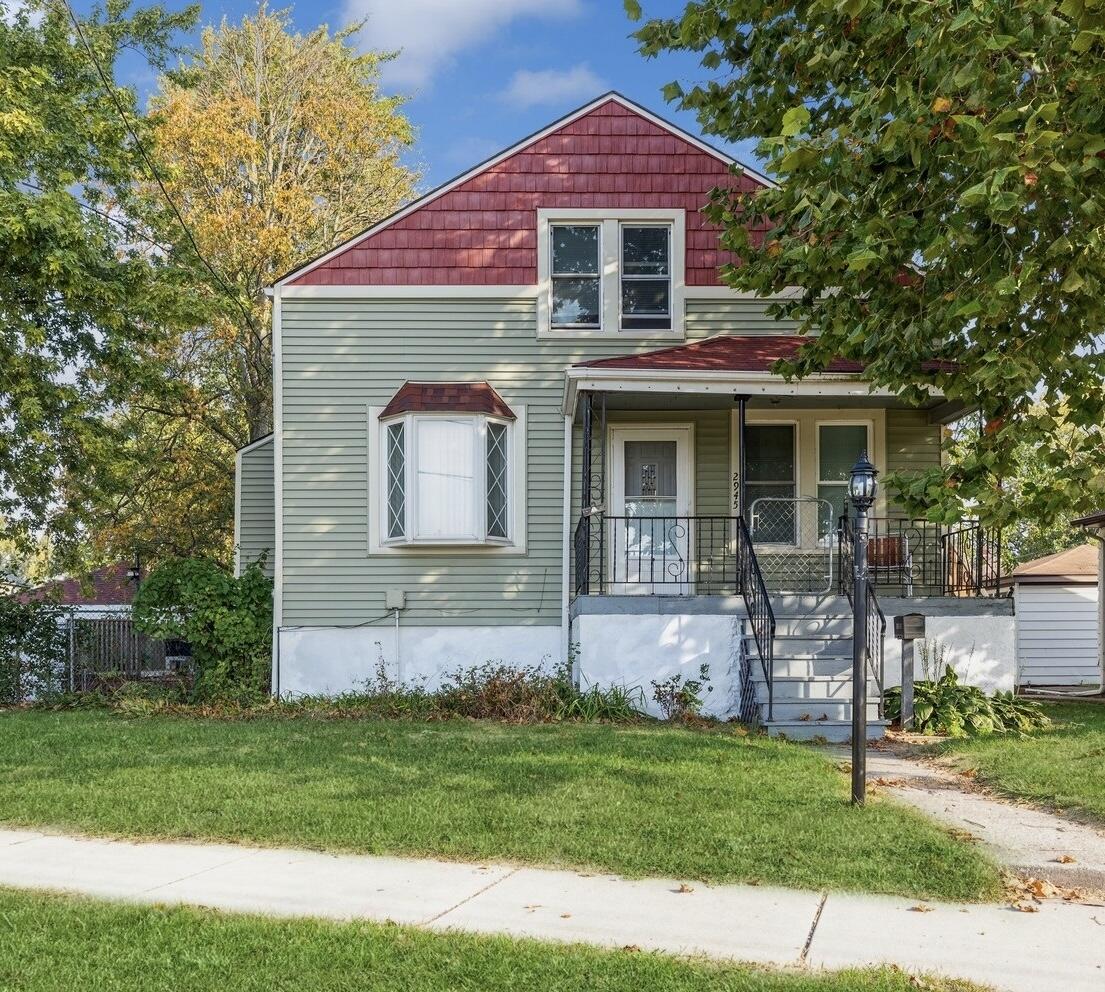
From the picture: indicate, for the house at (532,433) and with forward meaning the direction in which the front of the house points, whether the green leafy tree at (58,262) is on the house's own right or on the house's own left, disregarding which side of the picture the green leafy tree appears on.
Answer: on the house's own right

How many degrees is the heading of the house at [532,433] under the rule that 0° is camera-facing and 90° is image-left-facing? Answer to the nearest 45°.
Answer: approximately 0°

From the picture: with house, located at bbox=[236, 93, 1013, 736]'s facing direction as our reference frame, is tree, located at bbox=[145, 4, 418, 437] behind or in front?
behind

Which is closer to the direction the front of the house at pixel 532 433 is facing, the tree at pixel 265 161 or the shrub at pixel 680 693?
the shrub

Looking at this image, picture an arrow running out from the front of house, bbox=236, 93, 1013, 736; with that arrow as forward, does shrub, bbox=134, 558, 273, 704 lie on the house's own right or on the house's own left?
on the house's own right

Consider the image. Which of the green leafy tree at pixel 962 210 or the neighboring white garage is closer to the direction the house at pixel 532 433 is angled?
the green leafy tree

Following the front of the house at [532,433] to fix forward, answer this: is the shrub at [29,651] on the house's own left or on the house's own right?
on the house's own right
